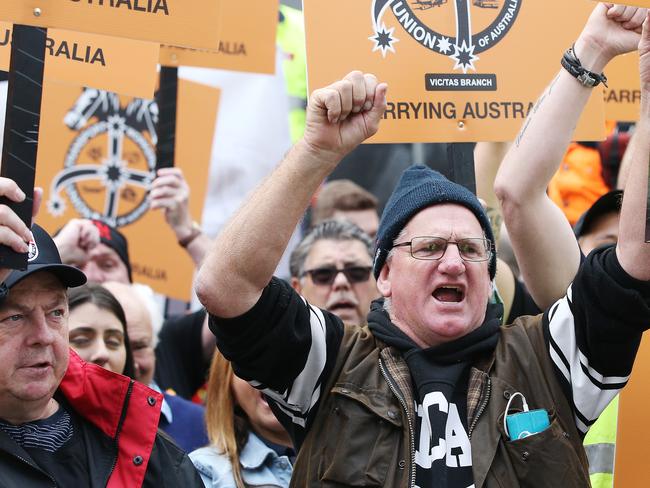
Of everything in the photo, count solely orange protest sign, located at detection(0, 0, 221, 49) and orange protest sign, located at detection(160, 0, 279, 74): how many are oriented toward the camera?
2

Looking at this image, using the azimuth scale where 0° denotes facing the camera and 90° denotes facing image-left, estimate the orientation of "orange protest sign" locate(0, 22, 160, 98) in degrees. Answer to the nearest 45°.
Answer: approximately 0°

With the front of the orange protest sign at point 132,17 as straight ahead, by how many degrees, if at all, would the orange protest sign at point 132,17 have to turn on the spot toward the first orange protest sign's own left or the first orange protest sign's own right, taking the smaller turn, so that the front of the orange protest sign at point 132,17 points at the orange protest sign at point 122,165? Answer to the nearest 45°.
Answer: approximately 180°
